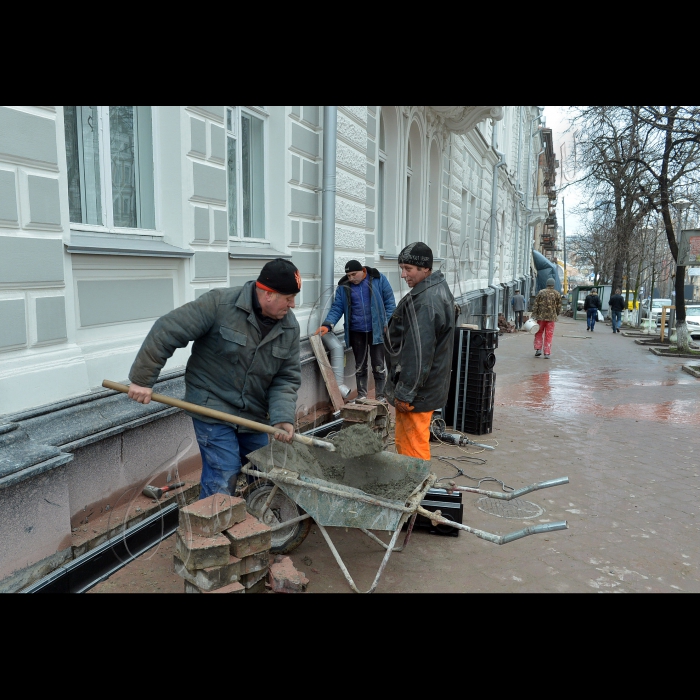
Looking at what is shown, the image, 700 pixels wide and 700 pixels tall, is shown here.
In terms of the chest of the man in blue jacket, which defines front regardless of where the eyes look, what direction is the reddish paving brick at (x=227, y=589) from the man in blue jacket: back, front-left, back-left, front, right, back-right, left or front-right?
front

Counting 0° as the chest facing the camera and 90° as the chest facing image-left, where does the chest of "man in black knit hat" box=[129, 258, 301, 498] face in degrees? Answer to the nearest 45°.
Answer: approximately 315°

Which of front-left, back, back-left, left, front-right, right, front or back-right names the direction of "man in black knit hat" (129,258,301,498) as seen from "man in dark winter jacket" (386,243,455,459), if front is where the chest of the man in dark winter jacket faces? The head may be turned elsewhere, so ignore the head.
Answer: front-left

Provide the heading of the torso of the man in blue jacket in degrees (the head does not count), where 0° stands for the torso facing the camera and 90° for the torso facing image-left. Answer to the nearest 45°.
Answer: approximately 0°

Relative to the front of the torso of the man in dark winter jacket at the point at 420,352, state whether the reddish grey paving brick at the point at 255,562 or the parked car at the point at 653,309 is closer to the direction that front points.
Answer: the reddish grey paving brick

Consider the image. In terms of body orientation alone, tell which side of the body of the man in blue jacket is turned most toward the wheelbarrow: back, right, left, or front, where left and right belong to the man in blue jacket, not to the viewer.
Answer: front

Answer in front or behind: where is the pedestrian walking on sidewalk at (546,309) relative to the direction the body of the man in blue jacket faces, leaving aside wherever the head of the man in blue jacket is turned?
behind

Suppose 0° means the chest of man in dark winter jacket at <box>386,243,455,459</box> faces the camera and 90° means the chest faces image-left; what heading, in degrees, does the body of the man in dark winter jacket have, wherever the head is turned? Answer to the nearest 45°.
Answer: approximately 90°

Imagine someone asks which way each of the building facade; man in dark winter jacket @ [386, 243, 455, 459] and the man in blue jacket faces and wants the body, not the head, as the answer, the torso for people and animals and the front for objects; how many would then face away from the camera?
0
